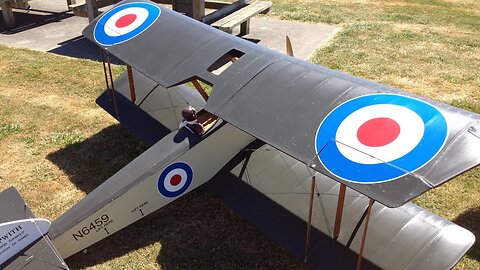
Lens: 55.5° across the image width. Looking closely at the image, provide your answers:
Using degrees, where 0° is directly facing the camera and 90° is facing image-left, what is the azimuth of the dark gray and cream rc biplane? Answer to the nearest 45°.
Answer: approximately 225°

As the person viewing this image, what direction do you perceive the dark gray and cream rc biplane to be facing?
facing away from the viewer and to the right of the viewer
